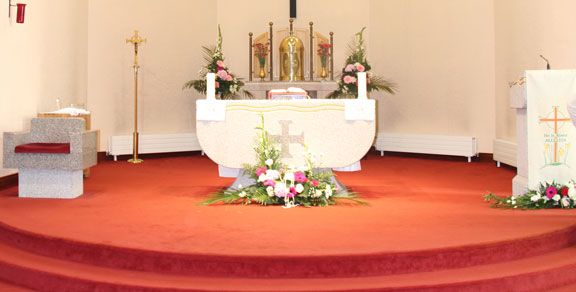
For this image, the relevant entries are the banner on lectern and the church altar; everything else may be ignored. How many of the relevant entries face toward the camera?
2

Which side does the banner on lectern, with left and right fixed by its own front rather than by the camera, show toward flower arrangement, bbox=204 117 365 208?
right

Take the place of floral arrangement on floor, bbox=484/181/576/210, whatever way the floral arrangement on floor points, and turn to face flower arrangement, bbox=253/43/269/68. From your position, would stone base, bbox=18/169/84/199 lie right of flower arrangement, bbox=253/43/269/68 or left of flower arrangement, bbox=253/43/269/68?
left

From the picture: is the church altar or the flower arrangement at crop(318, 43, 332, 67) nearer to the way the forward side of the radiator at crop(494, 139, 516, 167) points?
the church altar

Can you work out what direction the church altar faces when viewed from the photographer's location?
facing the viewer

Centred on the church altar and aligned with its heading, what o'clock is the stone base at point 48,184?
The stone base is roughly at 3 o'clock from the church altar.

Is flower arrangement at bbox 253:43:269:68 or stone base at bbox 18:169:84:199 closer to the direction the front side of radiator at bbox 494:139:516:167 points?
the stone base

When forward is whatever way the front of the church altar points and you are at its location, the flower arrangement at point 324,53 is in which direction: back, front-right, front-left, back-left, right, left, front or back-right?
back

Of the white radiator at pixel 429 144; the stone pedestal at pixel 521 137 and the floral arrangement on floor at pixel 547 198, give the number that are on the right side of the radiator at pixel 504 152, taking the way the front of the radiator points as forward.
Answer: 1

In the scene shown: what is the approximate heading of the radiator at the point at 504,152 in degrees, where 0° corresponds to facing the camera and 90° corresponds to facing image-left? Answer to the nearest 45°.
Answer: approximately 45°

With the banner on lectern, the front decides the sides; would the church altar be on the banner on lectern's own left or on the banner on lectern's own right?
on the banner on lectern's own right
